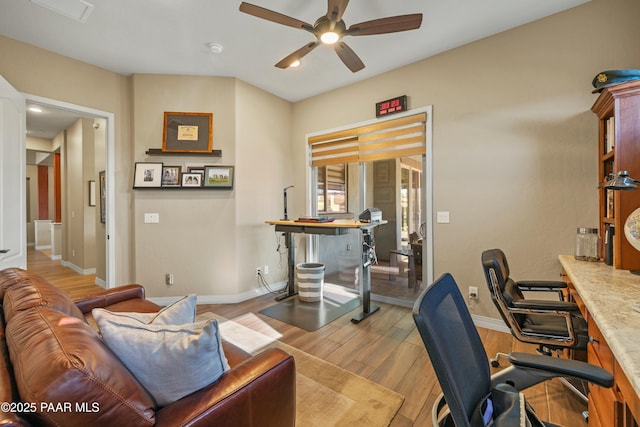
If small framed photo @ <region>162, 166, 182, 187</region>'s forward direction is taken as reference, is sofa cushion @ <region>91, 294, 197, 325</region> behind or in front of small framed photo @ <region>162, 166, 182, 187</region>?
in front

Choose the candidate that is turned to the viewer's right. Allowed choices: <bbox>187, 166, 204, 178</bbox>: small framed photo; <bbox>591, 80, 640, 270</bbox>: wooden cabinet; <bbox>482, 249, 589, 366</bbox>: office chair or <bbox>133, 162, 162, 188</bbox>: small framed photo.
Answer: the office chair

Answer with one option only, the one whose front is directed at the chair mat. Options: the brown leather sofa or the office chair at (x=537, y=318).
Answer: the brown leather sofa

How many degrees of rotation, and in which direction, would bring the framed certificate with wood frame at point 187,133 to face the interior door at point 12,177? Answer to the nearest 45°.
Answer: approximately 45° to its right

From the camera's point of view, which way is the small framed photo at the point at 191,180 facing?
toward the camera

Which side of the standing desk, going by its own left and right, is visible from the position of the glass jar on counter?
left

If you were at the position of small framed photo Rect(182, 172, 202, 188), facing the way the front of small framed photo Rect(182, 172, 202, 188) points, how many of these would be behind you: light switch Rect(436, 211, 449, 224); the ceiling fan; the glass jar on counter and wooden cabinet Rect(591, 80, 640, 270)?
0

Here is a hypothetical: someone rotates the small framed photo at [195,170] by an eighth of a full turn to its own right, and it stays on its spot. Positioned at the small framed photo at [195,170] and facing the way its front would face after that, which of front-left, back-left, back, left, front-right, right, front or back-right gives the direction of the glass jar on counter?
left

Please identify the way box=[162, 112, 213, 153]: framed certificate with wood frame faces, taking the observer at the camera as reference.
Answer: facing the viewer

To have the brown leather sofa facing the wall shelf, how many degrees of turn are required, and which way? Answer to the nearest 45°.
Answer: approximately 45° to its left

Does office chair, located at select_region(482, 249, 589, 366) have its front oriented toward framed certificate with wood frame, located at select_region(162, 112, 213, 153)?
no

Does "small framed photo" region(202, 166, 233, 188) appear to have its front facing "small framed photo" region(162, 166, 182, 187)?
no

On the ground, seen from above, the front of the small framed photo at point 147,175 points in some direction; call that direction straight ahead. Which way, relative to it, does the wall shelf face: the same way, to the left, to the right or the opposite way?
the same way

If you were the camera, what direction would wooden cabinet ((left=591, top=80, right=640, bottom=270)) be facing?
facing to the left of the viewer

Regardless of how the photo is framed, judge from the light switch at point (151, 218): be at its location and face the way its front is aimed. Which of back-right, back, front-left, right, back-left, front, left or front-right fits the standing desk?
front-left

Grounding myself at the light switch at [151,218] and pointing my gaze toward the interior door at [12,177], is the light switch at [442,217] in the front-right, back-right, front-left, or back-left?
back-left

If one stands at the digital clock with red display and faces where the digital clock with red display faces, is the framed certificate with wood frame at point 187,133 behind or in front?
in front

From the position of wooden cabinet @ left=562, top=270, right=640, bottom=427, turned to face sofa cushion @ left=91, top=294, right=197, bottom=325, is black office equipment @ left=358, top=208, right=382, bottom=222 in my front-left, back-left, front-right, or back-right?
front-right

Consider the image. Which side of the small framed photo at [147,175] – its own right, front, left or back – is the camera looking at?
front

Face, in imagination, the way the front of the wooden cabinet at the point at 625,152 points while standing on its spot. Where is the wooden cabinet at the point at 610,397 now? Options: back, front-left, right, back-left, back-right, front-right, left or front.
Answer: left

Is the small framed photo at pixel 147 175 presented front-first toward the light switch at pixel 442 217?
no

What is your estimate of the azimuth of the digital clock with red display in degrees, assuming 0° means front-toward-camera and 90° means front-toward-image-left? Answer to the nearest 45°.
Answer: approximately 45°

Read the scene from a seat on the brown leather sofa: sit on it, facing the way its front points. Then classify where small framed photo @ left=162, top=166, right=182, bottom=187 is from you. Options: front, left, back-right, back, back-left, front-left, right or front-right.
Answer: front-left
